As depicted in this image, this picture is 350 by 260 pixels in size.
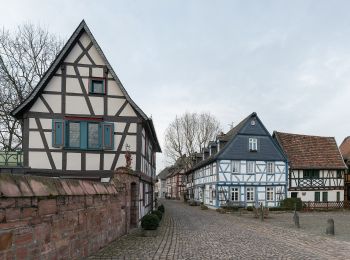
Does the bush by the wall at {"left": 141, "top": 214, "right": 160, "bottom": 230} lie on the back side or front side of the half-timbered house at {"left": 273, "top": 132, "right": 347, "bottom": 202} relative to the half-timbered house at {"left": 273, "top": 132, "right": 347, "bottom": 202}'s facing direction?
on the front side

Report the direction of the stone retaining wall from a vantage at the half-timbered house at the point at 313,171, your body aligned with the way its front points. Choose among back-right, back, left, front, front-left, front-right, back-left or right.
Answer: front

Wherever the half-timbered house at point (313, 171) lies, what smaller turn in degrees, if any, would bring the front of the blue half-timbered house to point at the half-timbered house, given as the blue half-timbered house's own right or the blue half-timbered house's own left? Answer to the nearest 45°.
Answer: approximately 135° to the blue half-timbered house's own left

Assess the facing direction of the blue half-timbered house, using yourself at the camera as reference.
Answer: facing the viewer

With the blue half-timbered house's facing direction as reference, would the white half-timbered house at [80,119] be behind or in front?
in front

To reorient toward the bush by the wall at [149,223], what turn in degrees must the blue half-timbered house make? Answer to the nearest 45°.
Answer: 0° — it already faces it

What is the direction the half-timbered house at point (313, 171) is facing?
toward the camera

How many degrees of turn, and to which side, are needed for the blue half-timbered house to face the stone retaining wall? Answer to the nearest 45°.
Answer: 0° — it already faces it

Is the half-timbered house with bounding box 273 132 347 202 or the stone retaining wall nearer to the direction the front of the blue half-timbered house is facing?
the stone retaining wall

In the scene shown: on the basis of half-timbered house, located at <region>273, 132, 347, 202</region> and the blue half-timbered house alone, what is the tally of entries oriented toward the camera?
2
